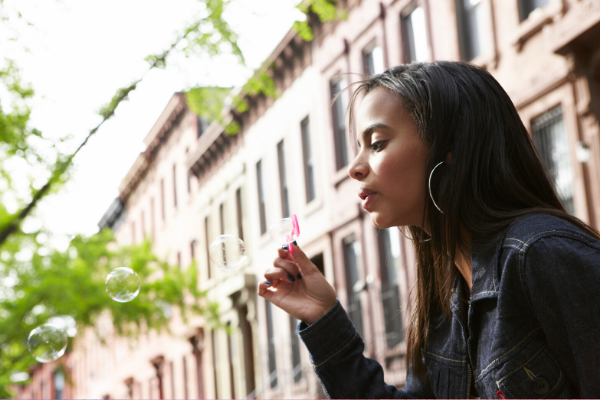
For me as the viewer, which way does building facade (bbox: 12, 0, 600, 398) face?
facing the viewer and to the left of the viewer

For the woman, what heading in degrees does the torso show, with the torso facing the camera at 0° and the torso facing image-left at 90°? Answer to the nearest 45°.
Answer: approximately 45°

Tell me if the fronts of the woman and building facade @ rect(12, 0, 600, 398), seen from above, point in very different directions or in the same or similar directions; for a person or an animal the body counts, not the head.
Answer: same or similar directions

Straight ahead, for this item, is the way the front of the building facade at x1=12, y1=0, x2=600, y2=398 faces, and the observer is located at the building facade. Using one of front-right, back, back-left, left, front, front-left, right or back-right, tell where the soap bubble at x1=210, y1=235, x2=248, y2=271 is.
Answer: front-left

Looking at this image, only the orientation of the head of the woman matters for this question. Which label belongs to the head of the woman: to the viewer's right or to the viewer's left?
to the viewer's left

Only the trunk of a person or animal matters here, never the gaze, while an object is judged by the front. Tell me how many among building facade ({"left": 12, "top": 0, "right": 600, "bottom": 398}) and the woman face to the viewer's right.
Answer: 0
